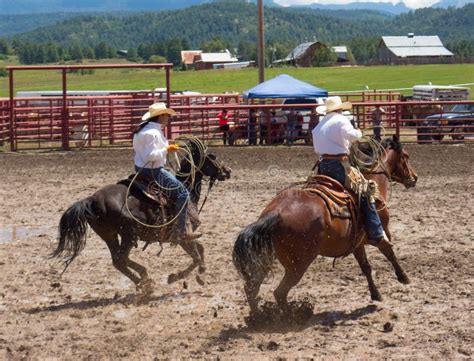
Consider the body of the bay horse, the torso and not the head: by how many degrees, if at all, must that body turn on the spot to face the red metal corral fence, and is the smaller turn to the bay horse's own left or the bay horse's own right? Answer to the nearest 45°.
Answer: approximately 45° to the bay horse's own left

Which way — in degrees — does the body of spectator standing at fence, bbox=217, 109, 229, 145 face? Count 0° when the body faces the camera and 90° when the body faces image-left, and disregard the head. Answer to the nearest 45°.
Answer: approximately 0°

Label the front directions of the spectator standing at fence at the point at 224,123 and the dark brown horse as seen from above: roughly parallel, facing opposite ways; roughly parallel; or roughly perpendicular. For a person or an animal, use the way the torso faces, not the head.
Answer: roughly perpendicular

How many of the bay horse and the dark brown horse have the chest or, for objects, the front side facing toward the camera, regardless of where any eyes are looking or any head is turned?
0

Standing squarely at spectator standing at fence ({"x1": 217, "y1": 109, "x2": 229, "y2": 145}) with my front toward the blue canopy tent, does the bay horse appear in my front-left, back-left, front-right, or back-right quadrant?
back-right

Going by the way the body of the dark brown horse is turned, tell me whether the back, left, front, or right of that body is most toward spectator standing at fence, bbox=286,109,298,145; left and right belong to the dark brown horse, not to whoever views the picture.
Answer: left

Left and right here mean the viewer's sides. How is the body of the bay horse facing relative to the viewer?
facing away from the viewer and to the right of the viewer

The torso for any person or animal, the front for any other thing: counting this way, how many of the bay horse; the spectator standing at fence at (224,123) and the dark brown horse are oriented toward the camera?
1

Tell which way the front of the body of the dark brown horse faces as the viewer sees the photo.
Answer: to the viewer's right

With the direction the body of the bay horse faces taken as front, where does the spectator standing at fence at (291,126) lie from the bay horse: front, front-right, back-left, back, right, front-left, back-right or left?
front-left

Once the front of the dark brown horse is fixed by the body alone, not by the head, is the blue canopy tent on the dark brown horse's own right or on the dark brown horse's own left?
on the dark brown horse's own left

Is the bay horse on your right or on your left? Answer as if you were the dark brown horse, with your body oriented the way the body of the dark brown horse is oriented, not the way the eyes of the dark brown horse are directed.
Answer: on your right

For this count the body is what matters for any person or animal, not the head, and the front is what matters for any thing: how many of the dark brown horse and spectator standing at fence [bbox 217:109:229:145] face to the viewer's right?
1

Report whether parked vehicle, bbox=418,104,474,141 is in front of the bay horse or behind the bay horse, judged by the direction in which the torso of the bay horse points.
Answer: in front
